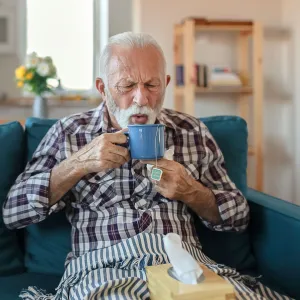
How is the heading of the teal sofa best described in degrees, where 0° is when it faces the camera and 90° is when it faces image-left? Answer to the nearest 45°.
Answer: approximately 0°

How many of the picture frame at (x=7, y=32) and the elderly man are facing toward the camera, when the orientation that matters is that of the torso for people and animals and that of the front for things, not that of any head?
2

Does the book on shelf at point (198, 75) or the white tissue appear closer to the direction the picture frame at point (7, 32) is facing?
the white tissue

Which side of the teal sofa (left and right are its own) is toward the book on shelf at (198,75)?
back

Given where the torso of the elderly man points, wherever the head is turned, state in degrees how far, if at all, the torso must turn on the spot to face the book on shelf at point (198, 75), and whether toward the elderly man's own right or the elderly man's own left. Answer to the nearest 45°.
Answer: approximately 180°
